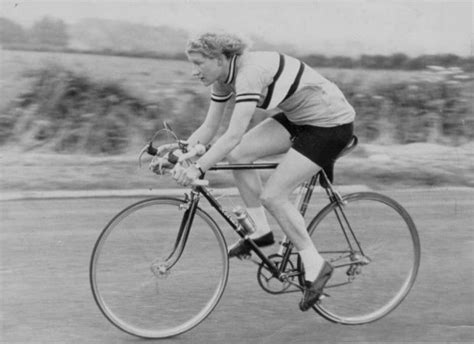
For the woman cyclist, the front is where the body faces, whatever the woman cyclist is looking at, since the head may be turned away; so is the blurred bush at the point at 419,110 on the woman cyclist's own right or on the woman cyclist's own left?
on the woman cyclist's own right

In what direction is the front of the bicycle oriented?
to the viewer's left

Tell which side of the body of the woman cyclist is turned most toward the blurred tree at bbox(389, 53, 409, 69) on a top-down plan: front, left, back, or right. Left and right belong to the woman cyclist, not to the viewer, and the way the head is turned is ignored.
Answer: right

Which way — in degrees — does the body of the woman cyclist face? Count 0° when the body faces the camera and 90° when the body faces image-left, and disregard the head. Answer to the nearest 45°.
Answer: approximately 90°

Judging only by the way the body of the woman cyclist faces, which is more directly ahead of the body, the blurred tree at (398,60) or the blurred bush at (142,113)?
the blurred bush

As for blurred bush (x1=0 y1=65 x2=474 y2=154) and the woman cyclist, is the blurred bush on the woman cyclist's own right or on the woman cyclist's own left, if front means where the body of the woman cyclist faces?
on the woman cyclist's own right

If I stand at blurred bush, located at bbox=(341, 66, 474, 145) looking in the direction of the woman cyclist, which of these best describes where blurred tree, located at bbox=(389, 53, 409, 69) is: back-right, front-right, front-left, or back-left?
back-right

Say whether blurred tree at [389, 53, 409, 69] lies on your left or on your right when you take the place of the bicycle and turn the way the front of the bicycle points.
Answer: on your right
